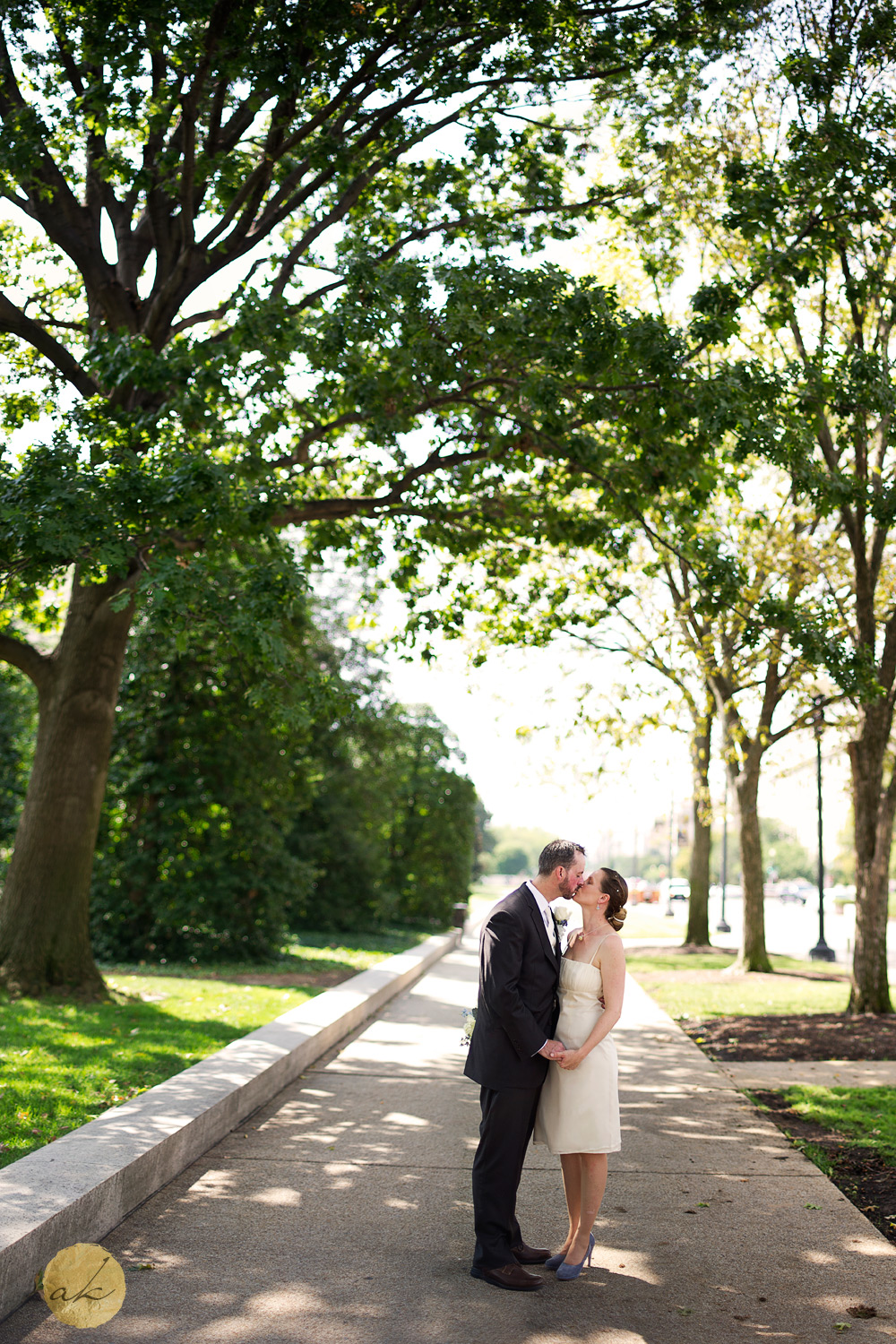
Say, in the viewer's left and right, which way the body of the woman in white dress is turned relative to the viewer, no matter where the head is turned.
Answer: facing the viewer and to the left of the viewer

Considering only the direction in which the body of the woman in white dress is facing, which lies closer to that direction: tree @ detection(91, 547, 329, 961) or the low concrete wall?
the low concrete wall

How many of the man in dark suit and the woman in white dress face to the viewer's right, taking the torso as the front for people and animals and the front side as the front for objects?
1

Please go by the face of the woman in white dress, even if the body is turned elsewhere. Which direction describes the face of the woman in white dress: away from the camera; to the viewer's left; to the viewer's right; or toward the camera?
to the viewer's left

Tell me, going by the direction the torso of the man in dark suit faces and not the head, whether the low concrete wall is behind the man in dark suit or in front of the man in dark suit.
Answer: behind

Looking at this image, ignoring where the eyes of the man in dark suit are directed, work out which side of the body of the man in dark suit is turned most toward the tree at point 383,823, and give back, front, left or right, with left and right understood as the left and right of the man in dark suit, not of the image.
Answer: left

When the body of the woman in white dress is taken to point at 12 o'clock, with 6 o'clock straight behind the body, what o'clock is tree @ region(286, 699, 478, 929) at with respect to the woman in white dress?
The tree is roughly at 4 o'clock from the woman in white dress.

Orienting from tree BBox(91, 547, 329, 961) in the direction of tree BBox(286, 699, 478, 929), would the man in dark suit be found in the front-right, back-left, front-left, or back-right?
back-right

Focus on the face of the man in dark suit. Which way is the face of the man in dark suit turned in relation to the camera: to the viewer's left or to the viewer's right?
to the viewer's right

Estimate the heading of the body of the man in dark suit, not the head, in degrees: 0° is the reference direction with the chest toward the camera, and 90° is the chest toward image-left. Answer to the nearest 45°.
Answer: approximately 270°
